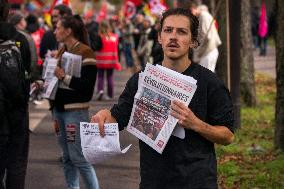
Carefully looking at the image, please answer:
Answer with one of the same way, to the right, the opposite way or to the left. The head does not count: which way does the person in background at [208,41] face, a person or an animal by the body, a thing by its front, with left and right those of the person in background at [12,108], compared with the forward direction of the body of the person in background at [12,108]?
to the left

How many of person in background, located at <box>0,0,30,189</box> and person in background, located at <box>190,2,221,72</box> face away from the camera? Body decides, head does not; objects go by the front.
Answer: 1

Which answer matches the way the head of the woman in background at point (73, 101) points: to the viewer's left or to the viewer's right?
to the viewer's left

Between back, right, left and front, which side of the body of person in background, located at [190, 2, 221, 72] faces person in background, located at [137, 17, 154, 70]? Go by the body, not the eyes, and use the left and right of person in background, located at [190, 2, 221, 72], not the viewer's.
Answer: right
